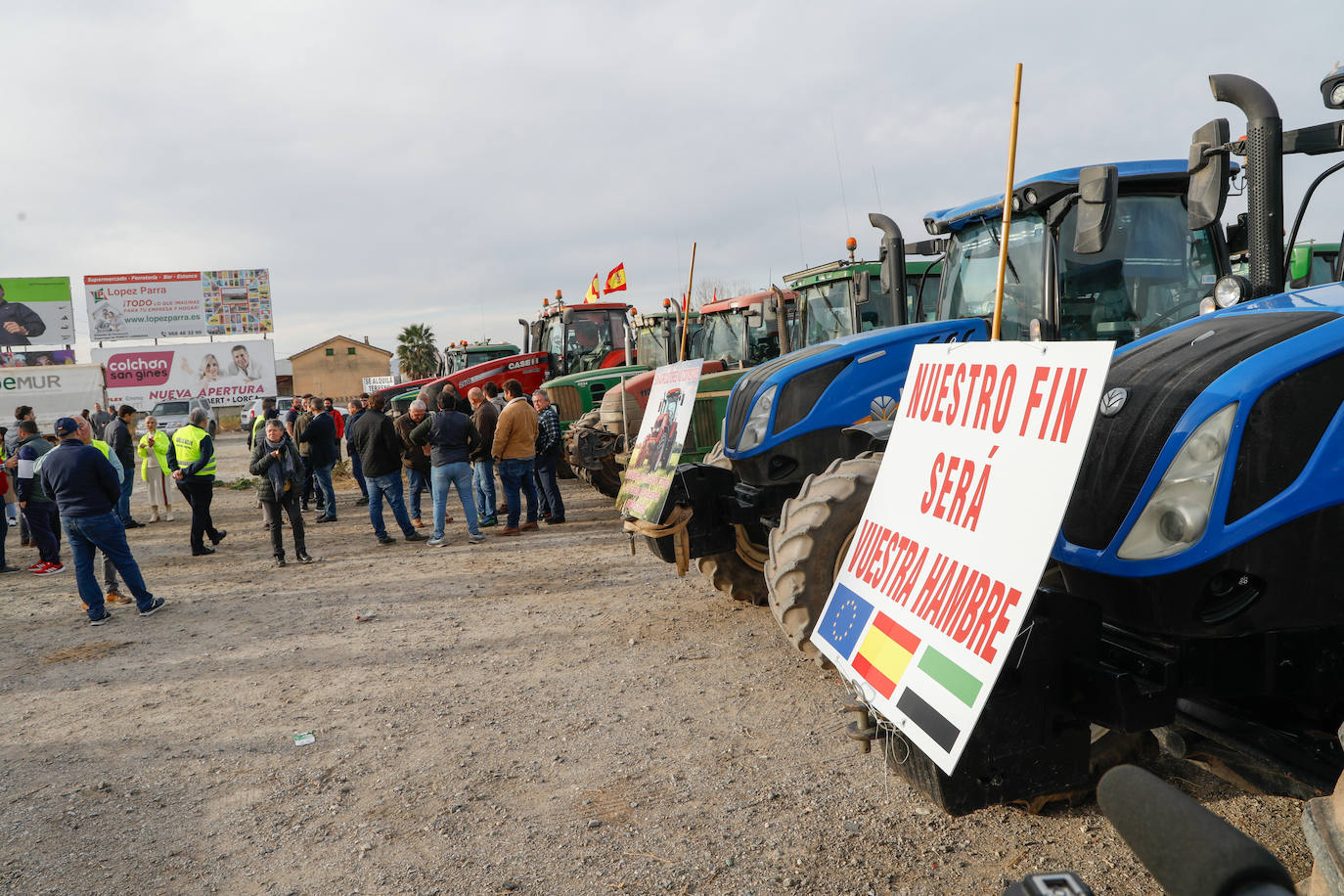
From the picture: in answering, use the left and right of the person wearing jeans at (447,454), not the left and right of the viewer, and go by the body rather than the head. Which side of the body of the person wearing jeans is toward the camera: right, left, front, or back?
back

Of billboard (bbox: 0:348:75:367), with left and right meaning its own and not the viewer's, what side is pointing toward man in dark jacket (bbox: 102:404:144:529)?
front

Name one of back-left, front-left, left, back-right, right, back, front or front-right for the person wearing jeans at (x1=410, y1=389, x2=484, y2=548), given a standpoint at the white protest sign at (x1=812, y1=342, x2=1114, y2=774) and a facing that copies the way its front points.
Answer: right

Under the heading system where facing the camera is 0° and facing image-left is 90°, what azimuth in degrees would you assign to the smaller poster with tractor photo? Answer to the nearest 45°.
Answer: approximately 45°

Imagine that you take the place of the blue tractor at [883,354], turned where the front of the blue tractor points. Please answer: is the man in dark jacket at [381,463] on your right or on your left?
on your right

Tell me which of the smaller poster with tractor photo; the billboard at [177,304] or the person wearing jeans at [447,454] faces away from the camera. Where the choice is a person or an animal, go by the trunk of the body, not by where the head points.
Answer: the person wearing jeans

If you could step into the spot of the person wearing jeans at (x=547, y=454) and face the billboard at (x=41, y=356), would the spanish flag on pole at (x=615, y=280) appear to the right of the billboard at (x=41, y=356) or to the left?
right

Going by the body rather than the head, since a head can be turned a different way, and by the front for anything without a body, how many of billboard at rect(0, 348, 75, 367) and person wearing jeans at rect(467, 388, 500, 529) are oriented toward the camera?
1

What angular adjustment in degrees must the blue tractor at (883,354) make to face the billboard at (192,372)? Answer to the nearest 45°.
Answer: approximately 90° to its right

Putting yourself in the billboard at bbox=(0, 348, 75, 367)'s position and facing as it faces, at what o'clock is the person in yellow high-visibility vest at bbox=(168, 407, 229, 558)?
The person in yellow high-visibility vest is roughly at 12 o'clock from the billboard.
